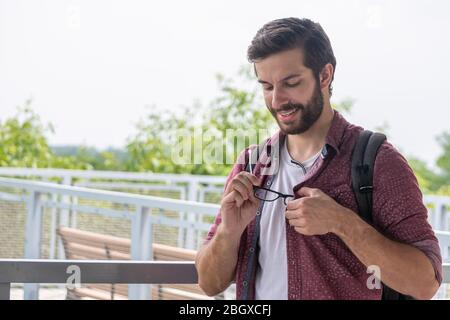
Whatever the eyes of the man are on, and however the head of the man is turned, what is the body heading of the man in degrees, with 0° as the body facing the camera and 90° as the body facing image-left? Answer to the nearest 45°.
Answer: approximately 45°

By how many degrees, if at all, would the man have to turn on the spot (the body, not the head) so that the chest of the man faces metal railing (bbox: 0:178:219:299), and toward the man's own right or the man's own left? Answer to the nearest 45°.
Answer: approximately 90° to the man's own right

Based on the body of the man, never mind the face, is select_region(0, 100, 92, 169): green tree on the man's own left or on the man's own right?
on the man's own right
